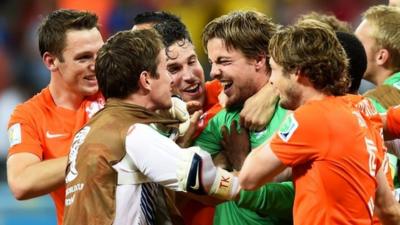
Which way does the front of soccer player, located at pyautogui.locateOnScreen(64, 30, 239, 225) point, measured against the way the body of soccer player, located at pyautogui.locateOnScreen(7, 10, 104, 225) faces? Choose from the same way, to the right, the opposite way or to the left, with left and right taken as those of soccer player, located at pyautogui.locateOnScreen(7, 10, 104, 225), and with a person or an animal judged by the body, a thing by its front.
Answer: to the left

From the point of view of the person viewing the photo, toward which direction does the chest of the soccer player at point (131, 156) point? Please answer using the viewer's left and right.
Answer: facing away from the viewer and to the right of the viewer

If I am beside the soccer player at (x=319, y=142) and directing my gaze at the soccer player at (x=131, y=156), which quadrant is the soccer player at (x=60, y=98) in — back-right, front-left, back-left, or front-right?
front-right

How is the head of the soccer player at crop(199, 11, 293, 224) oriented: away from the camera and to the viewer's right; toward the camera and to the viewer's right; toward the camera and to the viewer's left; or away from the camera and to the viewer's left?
toward the camera and to the viewer's left

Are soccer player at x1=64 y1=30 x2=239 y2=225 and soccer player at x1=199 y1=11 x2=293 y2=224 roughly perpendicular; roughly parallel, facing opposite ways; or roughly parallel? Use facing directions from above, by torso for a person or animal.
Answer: roughly parallel, facing opposite ways

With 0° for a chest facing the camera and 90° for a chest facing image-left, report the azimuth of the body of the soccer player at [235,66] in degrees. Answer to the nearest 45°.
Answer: approximately 45°

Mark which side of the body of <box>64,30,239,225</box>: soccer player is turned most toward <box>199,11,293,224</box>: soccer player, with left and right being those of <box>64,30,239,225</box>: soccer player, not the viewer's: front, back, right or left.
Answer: front

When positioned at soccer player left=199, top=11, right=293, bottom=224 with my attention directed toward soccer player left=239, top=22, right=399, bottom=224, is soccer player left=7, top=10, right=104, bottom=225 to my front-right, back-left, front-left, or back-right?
back-right

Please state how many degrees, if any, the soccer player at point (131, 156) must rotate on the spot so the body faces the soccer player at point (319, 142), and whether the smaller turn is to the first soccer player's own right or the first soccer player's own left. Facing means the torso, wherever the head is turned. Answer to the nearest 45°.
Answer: approximately 45° to the first soccer player's own right

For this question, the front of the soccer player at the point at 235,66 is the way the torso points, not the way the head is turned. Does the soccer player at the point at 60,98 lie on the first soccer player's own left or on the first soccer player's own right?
on the first soccer player's own right

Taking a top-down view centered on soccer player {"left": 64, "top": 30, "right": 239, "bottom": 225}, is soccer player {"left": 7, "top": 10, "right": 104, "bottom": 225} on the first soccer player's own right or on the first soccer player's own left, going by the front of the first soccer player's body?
on the first soccer player's own left

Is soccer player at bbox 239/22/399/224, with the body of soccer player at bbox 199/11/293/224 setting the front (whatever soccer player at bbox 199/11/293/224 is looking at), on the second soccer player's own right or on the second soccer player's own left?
on the second soccer player's own left

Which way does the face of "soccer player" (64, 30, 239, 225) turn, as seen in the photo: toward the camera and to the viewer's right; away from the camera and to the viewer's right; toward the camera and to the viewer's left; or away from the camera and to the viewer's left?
away from the camera and to the viewer's right

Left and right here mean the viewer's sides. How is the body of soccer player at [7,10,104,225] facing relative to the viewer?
facing the viewer and to the right of the viewer

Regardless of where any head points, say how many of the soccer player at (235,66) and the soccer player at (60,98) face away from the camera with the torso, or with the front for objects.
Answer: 0
